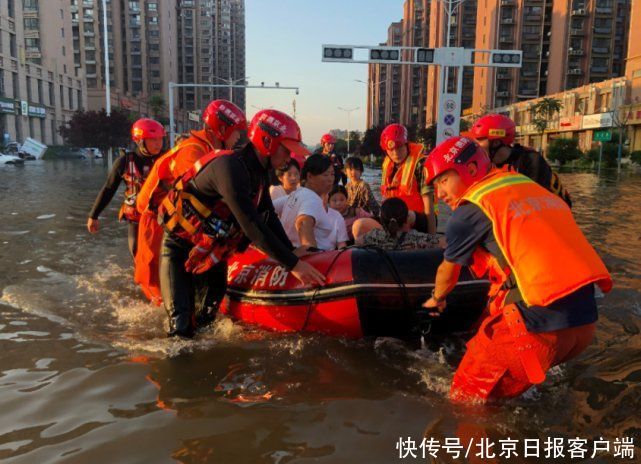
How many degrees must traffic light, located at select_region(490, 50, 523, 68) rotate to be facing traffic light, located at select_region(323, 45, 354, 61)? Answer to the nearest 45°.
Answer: approximately 90° to its right

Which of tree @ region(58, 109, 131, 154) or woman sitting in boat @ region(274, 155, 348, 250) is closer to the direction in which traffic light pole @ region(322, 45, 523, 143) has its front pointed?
the woman sitting in boat

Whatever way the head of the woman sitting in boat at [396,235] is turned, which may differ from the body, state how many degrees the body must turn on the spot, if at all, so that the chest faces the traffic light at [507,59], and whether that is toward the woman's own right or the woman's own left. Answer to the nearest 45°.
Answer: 0° — they already face it

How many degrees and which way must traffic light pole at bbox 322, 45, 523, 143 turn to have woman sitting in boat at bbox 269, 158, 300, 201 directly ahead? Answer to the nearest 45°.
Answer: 0° — it already faces them

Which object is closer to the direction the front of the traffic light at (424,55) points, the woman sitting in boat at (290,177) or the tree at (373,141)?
the woman sitting in boat

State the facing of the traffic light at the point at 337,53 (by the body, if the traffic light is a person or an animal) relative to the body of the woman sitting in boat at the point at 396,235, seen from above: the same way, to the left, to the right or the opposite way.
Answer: the opposite way

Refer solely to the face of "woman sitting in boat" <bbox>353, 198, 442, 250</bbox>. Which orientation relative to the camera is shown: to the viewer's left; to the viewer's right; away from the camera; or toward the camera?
away from the camera

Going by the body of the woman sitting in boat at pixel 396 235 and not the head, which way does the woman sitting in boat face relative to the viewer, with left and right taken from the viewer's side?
facing away from the viewer

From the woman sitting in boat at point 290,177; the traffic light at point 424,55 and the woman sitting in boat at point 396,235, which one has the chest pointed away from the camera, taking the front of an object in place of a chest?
the woman sitting in boat at point 396,235

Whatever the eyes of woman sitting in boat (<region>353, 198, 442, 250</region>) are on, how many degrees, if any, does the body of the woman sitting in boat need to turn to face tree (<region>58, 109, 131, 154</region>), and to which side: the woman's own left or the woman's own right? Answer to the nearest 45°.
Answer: approximately 45° to the woman's own left

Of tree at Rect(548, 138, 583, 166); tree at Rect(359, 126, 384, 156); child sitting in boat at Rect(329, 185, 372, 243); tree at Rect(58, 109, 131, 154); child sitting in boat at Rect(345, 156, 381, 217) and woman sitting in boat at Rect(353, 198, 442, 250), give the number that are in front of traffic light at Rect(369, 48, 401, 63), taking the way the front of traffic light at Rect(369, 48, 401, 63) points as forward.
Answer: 3

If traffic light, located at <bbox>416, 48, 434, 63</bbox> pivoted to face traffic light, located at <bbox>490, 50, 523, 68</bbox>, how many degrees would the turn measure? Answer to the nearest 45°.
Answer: approximately 135° to its left

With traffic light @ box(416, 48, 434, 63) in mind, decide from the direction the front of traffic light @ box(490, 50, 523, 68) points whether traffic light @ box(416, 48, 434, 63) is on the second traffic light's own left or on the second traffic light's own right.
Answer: on the second traffic light's own right
